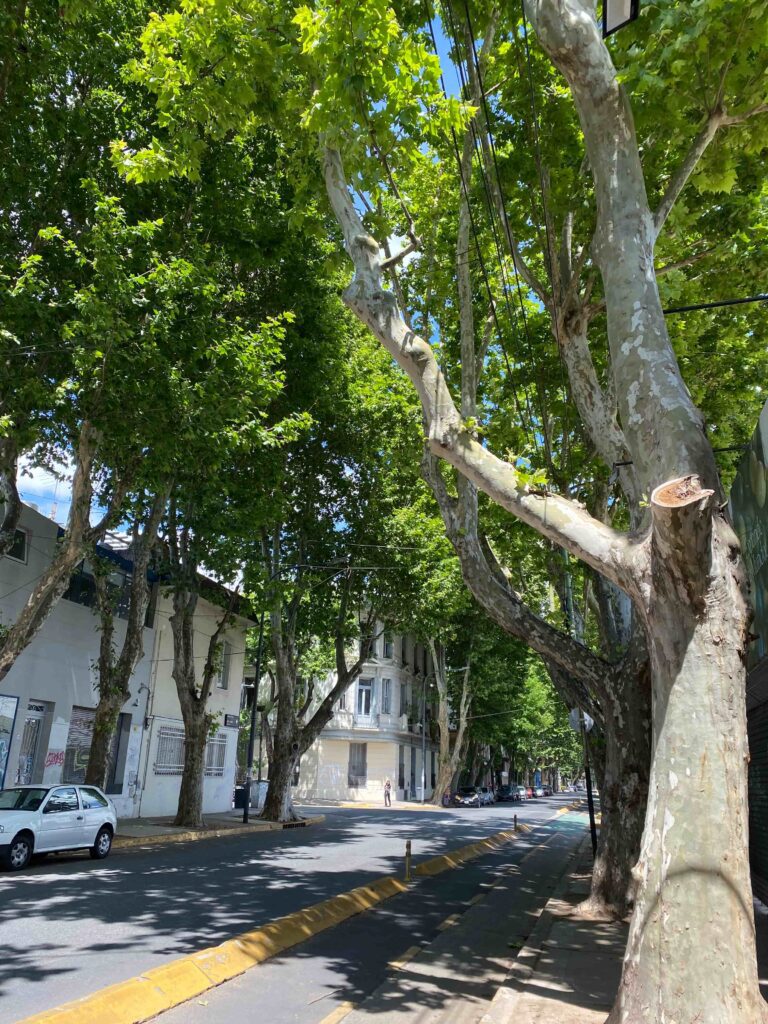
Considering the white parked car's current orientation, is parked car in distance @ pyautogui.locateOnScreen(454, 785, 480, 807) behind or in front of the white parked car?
behind

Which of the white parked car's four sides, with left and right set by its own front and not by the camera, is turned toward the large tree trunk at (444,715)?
back

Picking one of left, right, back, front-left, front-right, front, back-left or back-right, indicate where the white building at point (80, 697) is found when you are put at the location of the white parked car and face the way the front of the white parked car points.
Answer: back-right

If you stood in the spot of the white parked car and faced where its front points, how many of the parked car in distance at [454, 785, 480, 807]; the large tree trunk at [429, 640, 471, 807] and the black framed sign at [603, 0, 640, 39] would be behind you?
2

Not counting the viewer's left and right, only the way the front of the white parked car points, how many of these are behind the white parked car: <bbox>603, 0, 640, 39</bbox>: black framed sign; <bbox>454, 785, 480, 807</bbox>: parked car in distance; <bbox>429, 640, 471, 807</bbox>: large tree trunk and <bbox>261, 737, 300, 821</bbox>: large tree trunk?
3

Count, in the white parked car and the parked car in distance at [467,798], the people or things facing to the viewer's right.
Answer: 0

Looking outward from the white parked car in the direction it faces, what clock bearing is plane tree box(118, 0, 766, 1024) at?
The plane tree is roughly at 10 o'clock from the white parked car.
